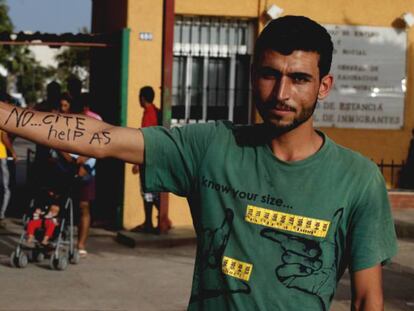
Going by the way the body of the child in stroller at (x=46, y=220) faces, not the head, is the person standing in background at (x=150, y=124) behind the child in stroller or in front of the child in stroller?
behind

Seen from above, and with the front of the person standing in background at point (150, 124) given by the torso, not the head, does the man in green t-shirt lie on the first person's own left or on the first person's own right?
on the first person's own left

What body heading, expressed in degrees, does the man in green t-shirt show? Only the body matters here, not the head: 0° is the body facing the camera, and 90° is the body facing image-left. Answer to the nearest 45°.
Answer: approximately 0°

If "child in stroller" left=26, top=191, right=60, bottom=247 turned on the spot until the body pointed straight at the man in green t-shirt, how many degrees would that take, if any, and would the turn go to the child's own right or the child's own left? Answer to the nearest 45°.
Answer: approximately 45° to the child's own left

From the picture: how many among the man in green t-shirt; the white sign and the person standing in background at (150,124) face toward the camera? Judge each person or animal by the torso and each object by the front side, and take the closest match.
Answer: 2

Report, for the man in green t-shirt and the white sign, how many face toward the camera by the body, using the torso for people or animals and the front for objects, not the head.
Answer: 2

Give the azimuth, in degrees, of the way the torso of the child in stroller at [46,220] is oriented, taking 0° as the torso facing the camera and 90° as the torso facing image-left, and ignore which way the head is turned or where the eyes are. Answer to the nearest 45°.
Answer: approximately 45°

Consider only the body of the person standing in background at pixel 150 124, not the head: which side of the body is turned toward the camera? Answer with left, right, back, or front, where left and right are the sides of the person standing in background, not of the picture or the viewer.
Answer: left

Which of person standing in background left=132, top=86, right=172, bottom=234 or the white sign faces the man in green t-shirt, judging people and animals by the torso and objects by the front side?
the white sign

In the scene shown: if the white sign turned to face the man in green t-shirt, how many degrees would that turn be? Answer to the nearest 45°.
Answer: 0° — it already faces them

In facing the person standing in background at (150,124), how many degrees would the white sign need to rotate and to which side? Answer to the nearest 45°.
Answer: approximately 45° to its right
